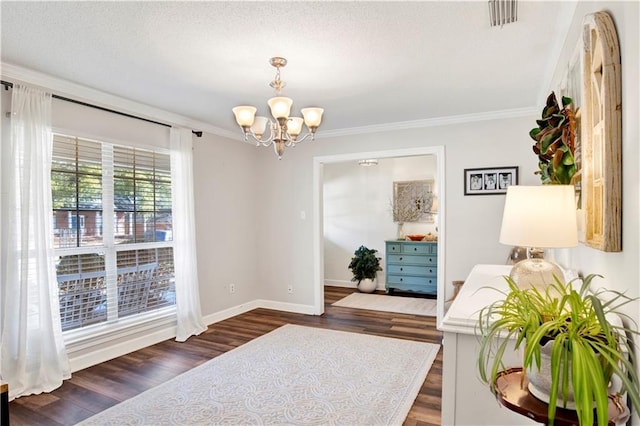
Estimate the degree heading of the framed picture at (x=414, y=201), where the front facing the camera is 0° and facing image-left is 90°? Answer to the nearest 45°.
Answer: approximately 0°

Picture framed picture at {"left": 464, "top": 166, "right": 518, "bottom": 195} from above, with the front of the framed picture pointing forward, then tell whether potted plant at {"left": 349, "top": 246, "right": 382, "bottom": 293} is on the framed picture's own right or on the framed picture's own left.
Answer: on the framed picture's own right

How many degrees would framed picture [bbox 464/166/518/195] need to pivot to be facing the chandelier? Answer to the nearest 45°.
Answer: approximately 45° to its right

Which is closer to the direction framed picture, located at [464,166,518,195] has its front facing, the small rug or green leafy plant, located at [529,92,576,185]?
the green leafy plant

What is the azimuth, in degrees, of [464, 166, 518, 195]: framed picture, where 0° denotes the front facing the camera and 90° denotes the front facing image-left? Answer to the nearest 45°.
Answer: approximately 0°

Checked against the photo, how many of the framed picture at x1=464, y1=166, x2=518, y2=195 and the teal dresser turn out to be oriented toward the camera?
2

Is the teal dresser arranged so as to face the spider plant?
yes

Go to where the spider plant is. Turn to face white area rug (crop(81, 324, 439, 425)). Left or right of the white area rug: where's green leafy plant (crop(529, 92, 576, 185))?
right
